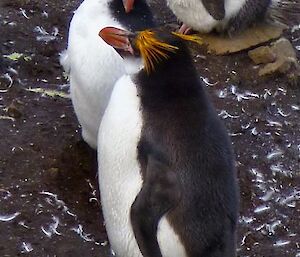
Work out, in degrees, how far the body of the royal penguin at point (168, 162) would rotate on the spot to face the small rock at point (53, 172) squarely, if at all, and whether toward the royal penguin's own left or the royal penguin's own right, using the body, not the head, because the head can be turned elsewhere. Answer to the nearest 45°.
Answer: approximately 45° to the royal penguin's own right

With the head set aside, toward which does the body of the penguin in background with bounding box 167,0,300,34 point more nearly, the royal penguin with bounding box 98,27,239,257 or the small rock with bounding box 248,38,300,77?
the royal penguin

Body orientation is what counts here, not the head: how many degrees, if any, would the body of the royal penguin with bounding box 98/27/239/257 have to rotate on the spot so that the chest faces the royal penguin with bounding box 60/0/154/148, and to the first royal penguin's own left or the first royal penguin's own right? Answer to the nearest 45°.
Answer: approximately 45° to the first royal penguin's own right

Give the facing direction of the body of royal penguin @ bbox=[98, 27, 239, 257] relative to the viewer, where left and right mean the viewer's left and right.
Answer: facing to the left of the viewer
